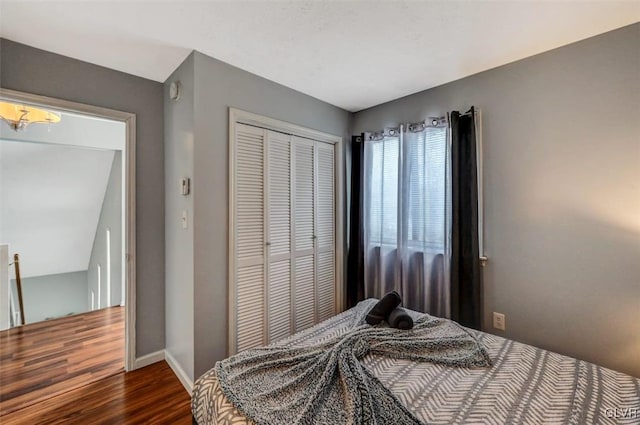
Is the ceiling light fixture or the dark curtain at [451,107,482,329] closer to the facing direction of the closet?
the dark curtain

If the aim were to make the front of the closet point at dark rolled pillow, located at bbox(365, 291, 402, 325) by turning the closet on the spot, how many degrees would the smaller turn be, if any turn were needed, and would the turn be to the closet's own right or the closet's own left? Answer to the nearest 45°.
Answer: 0° — it already faces it

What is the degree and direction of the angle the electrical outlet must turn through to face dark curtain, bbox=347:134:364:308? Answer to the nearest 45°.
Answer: approximately 45° to its right

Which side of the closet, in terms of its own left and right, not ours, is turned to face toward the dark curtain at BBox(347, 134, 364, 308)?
left

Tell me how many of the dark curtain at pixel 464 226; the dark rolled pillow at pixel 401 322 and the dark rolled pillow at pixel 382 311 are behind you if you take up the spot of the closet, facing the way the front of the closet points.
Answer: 0

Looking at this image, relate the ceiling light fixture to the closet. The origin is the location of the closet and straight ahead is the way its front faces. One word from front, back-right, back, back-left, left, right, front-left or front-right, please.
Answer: back-right

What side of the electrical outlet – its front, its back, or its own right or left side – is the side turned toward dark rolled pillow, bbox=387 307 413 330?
front

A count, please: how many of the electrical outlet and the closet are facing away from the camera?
0

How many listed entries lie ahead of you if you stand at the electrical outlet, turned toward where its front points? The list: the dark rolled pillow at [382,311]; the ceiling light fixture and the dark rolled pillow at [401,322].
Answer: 3

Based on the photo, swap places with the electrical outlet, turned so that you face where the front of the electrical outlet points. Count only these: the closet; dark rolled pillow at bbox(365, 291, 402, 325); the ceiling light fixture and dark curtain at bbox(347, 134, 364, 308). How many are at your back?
0

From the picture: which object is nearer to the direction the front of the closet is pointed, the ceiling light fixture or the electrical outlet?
the electrical outlet

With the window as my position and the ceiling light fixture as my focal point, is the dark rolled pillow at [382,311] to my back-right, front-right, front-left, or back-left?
front-left

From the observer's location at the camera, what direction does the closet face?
facing the viewer and to the right of the viewer

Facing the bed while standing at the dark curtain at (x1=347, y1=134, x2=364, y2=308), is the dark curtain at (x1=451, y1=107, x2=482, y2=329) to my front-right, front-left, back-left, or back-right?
front-left

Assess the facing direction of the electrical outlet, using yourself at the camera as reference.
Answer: facing the viewer and to the left of the viewer

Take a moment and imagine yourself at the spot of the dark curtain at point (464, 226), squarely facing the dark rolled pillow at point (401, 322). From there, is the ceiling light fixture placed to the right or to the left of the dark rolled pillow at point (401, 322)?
right

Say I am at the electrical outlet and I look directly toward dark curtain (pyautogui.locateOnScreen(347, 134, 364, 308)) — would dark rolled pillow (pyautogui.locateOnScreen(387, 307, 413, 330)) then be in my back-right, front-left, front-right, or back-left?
front-left
